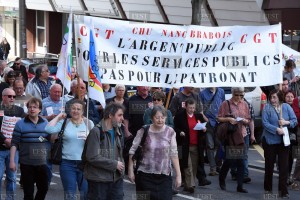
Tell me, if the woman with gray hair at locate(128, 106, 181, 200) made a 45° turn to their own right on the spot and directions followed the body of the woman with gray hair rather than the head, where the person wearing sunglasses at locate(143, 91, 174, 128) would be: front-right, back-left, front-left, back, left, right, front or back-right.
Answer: back-right

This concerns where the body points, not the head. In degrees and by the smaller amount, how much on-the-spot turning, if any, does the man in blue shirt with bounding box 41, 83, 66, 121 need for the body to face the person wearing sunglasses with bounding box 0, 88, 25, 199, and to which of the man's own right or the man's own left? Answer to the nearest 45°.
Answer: approximately 90° to the man's own right

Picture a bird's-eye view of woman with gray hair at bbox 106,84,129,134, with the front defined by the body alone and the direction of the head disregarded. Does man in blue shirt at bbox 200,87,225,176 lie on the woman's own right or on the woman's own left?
on the woman's own left

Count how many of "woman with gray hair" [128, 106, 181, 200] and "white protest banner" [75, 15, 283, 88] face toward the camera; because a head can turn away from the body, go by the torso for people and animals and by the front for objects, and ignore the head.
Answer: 2

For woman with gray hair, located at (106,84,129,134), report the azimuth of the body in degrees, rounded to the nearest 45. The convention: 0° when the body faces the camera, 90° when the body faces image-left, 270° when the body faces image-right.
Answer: approximately 0°

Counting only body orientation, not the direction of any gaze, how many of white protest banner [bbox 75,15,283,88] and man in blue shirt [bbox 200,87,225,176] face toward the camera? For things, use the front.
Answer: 2

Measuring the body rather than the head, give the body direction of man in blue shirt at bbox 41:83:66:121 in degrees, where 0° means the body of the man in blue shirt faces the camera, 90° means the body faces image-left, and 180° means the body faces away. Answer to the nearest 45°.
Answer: approximately 315°
